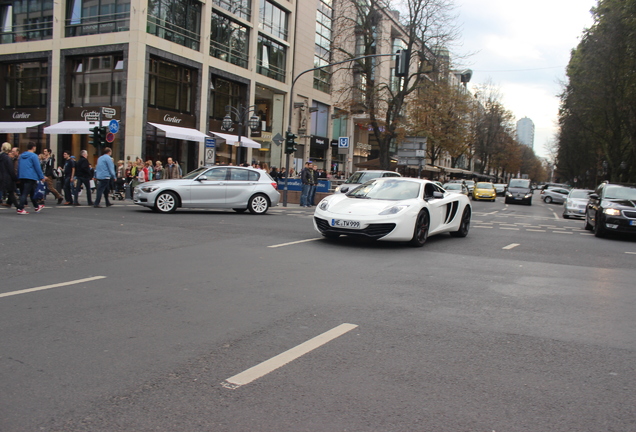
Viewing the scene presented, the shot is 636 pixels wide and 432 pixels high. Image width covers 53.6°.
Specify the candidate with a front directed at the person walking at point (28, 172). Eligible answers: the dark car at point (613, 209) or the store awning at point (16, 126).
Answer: the store awning

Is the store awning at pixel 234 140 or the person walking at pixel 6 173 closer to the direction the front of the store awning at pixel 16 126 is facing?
the person walking

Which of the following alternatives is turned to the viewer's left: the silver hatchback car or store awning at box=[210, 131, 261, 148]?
the silver hatchback car

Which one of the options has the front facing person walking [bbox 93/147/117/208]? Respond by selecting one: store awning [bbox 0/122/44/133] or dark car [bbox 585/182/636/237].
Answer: the store awning

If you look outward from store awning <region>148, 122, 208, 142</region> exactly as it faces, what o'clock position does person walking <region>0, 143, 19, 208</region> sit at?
The person walking is roughly at 2 o'clock from the store awning.

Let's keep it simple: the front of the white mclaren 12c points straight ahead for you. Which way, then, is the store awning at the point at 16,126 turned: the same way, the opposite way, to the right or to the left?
to the left

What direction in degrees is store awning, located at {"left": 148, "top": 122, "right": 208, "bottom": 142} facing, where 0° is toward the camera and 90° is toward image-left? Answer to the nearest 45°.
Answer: approximately 315°

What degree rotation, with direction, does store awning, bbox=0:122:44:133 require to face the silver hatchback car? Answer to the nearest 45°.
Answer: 0° — it already faces it

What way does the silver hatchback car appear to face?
to the viewer's left

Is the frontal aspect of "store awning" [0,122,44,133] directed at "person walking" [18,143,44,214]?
yes

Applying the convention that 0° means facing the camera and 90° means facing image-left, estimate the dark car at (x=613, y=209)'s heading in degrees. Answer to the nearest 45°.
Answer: approximately 315°
